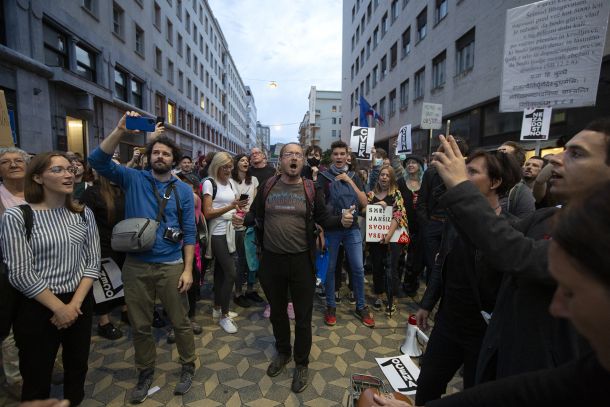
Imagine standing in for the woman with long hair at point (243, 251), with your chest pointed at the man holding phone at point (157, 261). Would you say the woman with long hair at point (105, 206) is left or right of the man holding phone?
right

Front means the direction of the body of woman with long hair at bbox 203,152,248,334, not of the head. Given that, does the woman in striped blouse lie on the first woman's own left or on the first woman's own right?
on the first woman's own right

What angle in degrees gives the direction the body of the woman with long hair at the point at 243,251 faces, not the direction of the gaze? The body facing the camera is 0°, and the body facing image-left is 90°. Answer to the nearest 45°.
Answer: approximately 315°

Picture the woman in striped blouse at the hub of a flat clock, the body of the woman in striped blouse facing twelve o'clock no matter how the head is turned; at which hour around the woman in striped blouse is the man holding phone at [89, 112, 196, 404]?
The man holding phone is roughly at 10 o'clock from the woman in striped blouse.

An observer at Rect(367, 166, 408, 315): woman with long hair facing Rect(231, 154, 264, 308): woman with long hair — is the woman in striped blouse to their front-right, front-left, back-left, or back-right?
front-left

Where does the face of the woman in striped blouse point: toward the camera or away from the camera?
toward the camera

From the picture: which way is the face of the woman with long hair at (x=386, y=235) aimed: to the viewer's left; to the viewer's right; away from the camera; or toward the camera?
toward the camera

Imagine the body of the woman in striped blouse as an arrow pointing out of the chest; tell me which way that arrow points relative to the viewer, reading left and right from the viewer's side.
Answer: facing the viewer and to the right of the viewer

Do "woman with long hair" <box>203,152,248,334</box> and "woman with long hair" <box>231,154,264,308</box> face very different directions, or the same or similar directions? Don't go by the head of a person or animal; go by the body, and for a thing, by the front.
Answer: same or similar directions

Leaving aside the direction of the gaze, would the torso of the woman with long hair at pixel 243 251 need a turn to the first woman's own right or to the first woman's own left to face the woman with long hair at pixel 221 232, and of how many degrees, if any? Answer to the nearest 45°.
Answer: approximately 45° to the first woman's own right

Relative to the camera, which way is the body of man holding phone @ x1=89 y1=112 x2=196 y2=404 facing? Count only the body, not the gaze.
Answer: toward the camera

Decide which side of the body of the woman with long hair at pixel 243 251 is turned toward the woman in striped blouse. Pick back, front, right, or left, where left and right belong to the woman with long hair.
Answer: right

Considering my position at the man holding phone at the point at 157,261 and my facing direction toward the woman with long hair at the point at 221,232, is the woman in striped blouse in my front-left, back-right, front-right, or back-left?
back-left
